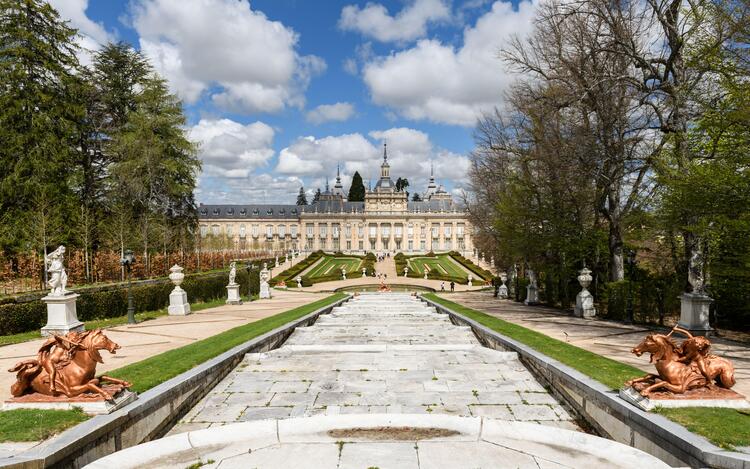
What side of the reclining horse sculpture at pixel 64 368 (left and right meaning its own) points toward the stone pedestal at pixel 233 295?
left

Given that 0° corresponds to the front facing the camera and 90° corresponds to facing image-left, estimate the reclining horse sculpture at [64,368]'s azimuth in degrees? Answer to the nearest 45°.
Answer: approximately 270°

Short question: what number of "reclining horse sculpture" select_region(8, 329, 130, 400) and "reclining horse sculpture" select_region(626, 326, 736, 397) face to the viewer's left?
1

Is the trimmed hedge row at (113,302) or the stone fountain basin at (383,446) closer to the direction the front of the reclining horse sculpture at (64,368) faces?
the stone fountain basin

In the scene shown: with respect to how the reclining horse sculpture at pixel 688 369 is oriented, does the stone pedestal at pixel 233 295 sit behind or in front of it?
in front

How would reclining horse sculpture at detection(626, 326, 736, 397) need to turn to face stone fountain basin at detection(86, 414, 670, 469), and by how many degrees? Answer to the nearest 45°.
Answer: approximately 45° to its left

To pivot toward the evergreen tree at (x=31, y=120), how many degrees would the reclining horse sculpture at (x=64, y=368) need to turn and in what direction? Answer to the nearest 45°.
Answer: approximately 90° to its left

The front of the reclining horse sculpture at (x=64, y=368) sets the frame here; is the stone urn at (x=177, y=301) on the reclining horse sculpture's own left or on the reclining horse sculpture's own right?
on the reclining horse sculpture's own left

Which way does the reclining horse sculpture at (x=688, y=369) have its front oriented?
to the viewer's left

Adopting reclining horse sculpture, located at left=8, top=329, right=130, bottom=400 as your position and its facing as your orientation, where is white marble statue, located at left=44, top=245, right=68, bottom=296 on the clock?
The white marble statue is roughly at 9 o'clock from the reclining horse sculpture.
